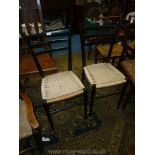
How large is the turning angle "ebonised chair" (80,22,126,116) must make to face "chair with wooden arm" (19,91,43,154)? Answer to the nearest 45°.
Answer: approximately 90° to its right

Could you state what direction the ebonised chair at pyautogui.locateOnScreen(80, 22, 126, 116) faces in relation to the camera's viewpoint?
facing the viewer and to the right of the viewer
